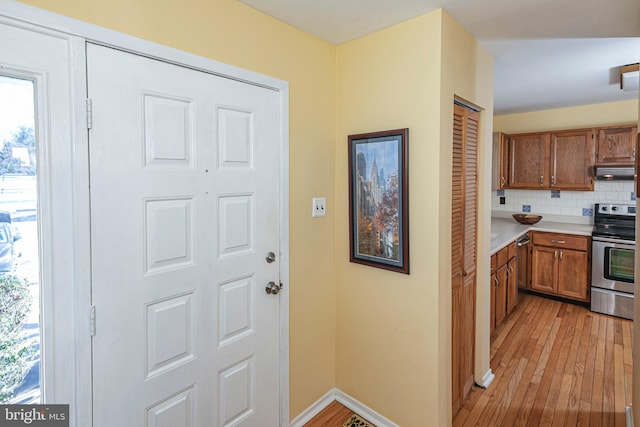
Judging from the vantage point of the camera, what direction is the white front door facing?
facing the viewer and to the right of the viewer

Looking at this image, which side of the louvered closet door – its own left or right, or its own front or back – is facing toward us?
right

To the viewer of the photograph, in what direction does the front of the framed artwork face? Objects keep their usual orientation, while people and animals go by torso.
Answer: facing the viewer and to the left of the viewer

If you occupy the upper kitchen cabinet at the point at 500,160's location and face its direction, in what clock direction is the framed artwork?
The framed artwork is roughly at 2 o'clock from the upper kitchen cabinet.

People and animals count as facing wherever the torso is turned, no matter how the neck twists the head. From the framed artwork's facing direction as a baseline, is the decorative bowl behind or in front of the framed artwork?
behind
